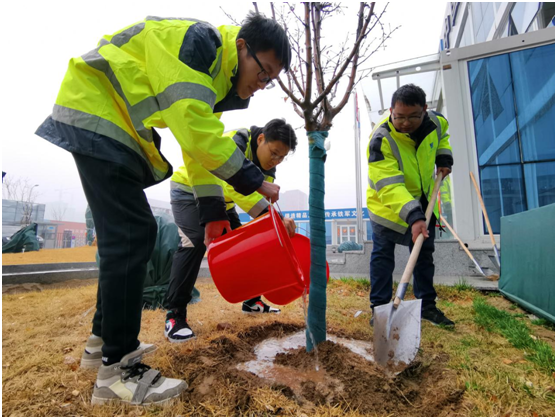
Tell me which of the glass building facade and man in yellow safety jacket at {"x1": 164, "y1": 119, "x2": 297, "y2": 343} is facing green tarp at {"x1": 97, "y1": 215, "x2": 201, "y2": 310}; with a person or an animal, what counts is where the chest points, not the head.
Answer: the glass building facade

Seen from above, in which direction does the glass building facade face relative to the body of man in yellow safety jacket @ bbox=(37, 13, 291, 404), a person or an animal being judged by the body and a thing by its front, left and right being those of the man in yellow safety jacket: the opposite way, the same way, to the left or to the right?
the opposite way

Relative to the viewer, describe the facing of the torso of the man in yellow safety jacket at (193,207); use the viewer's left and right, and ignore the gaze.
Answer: facing the viewer and to the right of the viewer

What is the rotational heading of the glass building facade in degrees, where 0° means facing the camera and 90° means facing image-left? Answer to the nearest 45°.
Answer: approximately 45°

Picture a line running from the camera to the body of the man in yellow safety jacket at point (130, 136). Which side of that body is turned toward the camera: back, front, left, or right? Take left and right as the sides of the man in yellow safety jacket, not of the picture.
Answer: right

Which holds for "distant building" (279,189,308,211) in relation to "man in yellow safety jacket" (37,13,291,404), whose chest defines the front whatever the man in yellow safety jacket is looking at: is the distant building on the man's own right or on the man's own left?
on the man's own left

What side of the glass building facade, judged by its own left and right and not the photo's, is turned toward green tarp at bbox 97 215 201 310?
front

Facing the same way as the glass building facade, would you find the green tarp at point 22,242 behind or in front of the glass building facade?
in front

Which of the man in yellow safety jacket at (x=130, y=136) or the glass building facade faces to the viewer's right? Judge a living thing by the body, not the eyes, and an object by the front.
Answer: the man in yellow safety jacket

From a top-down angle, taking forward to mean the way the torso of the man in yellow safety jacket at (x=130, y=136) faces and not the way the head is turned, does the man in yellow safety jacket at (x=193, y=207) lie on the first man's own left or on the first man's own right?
on the first man's own left

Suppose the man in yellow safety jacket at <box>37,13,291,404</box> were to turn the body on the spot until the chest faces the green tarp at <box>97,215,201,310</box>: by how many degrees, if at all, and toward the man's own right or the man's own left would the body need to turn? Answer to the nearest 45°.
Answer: approximately 90° to the man's own left

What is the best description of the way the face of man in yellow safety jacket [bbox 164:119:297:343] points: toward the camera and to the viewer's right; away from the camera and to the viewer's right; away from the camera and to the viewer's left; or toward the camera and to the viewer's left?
toward the camera and to the viewer's right
